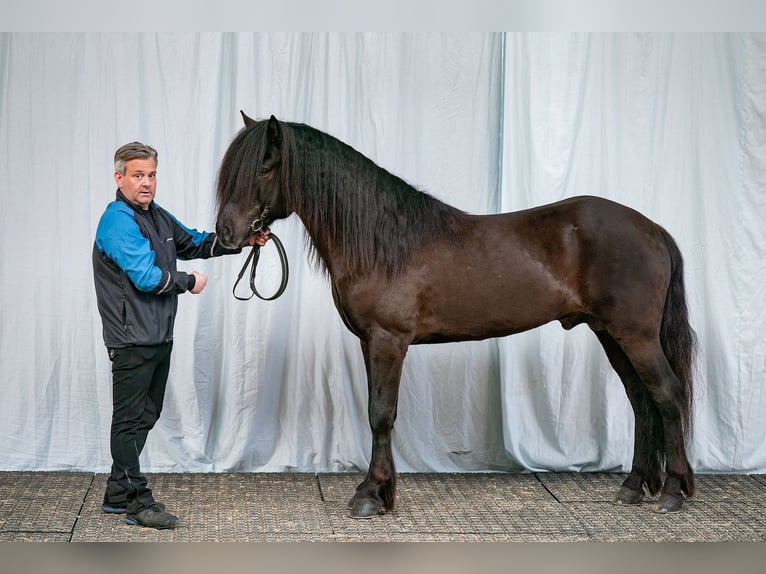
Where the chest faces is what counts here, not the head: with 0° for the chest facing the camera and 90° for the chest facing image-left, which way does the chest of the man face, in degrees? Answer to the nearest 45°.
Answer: approximately 270°

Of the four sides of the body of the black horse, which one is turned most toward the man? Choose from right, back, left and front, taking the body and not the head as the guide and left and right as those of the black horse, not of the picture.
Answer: front

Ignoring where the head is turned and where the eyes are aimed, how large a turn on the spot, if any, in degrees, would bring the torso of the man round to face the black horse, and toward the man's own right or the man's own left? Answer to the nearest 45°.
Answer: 0° — they already face it

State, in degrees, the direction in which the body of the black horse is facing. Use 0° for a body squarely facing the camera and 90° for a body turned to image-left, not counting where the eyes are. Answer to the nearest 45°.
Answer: approximately 90°

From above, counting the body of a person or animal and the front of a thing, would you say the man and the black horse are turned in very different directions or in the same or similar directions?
very different directions
